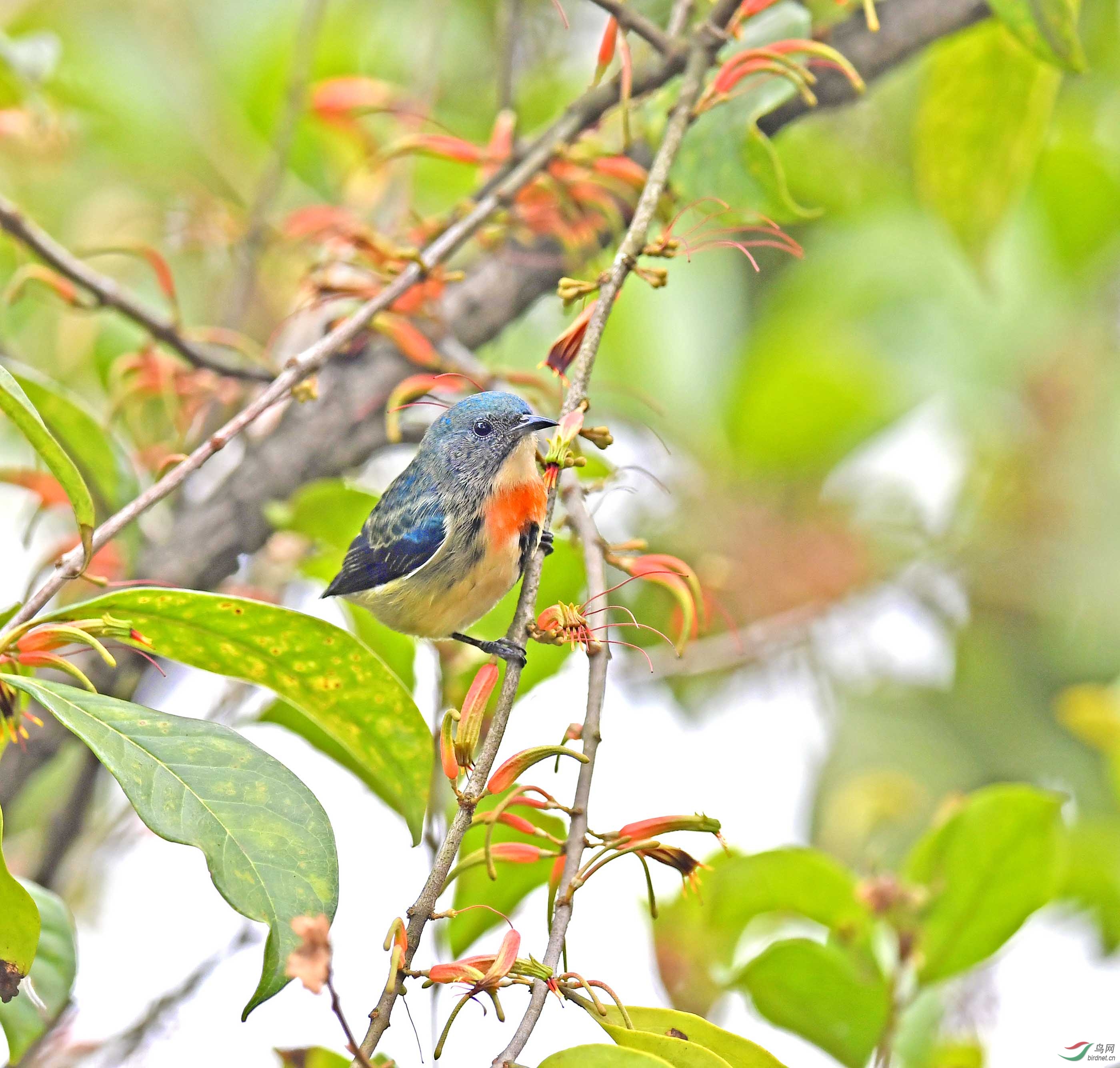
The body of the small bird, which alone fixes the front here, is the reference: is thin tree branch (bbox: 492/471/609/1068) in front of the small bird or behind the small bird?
in front

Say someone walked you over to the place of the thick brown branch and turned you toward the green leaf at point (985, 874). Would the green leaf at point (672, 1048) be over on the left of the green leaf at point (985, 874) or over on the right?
right

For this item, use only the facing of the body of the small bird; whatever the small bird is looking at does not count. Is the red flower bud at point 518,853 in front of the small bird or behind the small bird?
in front

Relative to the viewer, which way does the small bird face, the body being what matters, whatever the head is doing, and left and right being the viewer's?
facing the viewer and to the right of the viewer
